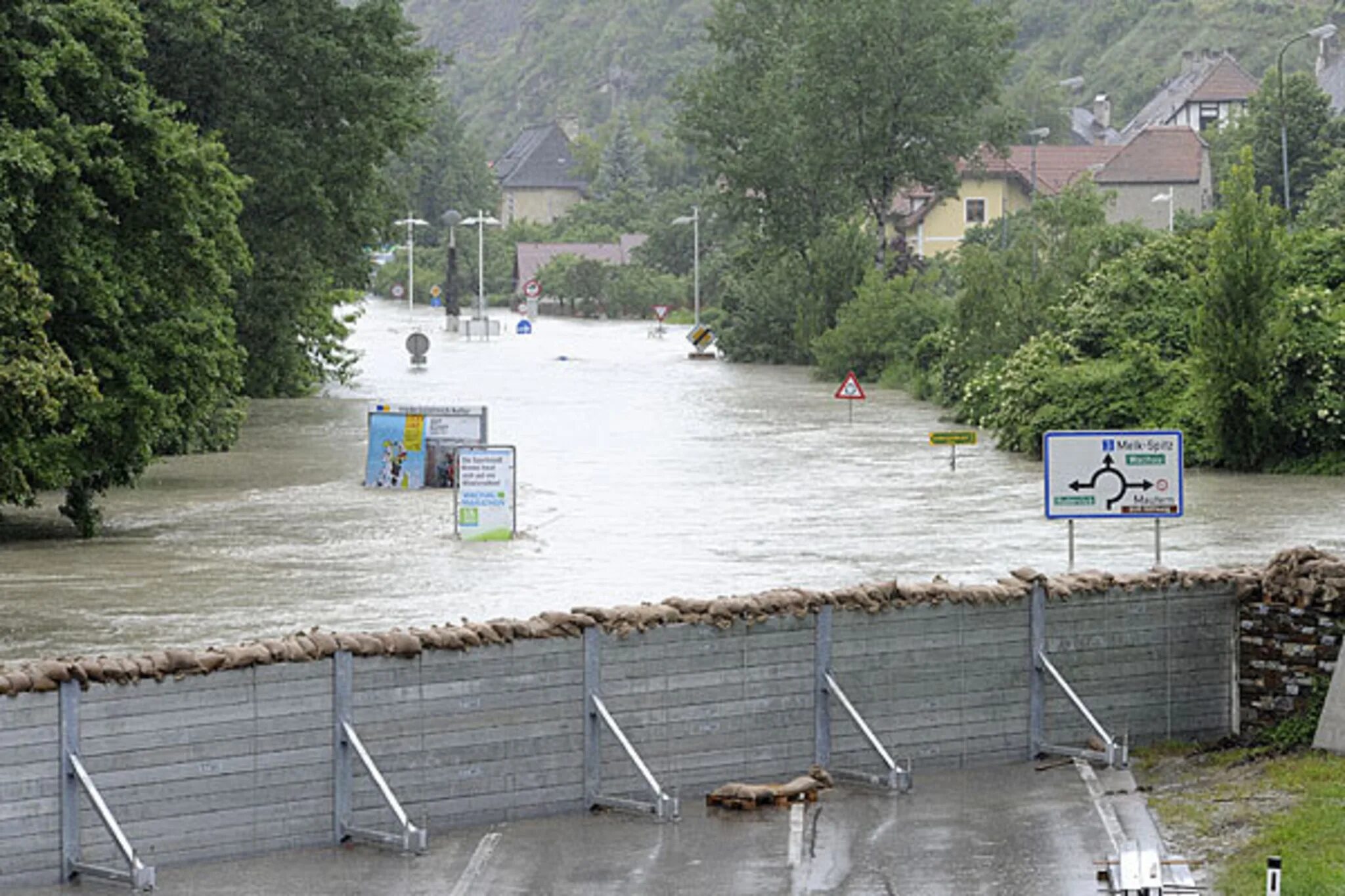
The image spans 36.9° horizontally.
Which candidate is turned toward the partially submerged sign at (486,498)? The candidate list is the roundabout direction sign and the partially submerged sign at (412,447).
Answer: the partially submerged sign at (412,447)

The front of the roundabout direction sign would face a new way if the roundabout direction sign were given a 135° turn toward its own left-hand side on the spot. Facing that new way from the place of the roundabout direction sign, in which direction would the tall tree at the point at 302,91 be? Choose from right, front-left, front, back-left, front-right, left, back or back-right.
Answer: left

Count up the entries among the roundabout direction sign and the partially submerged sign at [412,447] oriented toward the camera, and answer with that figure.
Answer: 2

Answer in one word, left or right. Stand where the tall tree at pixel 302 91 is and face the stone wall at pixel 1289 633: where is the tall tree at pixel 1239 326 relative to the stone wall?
left

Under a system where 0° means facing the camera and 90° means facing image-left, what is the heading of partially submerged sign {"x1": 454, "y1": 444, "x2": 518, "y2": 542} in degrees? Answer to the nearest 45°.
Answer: approximately 0°

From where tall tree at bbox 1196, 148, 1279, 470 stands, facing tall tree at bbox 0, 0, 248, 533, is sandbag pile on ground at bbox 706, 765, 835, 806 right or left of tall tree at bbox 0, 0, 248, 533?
left

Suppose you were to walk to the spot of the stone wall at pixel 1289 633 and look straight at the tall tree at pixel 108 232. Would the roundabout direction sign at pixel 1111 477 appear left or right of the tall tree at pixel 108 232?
right

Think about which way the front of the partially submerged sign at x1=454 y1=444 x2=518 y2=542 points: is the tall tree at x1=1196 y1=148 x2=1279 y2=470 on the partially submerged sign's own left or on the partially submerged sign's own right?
on the partially submerged sign's own left

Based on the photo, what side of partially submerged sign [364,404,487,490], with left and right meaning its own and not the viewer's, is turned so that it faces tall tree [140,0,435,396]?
back

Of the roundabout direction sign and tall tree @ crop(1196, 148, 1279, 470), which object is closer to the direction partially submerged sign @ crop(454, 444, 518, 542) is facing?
the roundabout direction sign

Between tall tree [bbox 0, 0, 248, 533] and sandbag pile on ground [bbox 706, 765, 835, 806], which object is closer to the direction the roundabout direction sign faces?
the sandbag pile on ground

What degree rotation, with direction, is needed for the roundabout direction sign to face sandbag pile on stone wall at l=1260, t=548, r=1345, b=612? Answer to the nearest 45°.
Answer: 0° — it already faces it

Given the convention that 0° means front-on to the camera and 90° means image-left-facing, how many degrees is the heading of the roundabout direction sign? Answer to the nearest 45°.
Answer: approximately 0°
